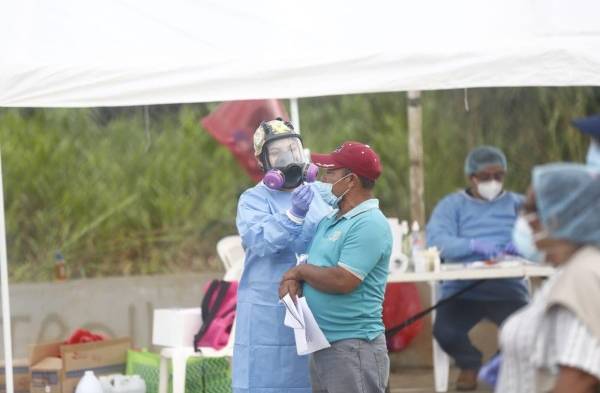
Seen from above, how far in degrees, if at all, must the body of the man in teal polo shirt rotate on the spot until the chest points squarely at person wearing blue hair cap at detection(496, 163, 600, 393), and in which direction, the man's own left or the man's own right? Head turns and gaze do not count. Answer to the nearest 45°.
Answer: approximately 90° to the man's own left

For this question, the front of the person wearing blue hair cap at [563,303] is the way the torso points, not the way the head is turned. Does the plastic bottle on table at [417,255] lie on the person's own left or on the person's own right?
on the person's own right

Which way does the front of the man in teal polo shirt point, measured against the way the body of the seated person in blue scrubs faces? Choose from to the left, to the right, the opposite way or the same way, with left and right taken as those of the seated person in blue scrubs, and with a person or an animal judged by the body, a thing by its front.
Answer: to the right

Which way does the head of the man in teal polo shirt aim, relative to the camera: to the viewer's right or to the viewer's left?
to the viewer's left

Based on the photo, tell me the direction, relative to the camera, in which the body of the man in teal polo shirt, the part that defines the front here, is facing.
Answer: to the viewer's left

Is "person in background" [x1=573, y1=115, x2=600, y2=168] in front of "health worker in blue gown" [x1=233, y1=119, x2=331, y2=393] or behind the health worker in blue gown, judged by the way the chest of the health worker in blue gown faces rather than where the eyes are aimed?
in front

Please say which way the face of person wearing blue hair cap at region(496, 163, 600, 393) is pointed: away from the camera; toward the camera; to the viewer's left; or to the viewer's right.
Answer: to the viewer's left

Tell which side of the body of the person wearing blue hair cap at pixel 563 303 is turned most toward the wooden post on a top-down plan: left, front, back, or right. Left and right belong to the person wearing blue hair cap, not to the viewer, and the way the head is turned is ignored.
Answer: right

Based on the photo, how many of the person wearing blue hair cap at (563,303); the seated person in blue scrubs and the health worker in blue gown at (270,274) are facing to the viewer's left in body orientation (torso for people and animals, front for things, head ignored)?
1

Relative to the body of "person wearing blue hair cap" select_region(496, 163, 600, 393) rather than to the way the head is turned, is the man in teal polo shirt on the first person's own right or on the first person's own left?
on the first person's own right

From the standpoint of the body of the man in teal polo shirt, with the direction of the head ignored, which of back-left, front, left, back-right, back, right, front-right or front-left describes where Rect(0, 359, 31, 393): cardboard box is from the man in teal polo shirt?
front-right

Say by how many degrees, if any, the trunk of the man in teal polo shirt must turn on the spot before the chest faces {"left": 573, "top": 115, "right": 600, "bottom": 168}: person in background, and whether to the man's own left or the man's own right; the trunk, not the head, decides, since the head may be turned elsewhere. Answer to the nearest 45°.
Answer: approximately 135° to the man's own left

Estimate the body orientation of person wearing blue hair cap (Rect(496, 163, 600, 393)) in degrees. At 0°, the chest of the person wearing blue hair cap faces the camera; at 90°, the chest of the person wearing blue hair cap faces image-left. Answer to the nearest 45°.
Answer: approximately 90°
